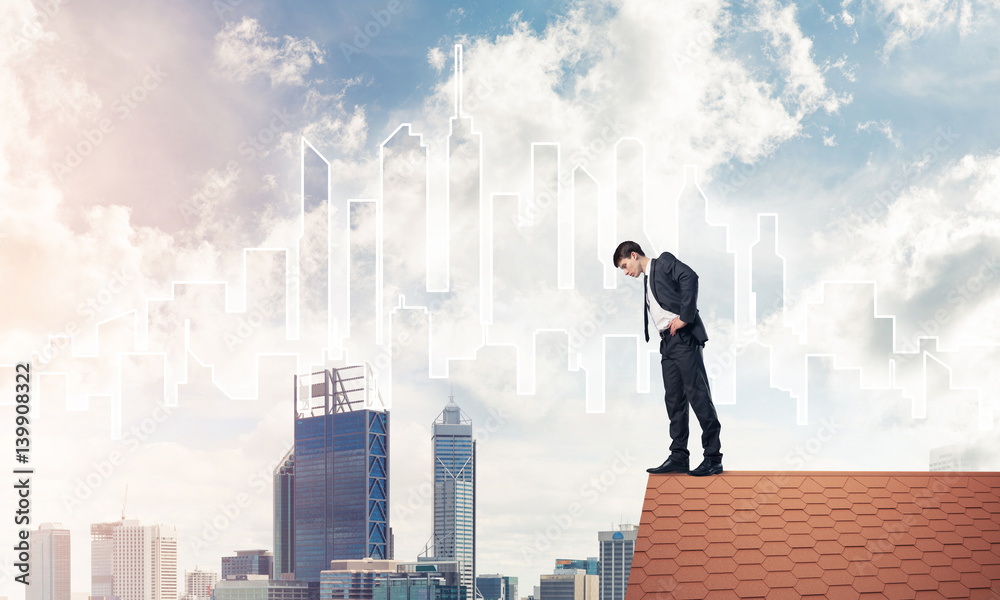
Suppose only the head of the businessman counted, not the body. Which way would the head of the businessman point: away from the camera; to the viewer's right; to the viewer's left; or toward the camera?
to the viewer's left

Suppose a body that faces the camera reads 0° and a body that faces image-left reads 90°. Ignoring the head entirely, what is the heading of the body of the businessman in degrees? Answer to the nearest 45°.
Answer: approximately 90°
